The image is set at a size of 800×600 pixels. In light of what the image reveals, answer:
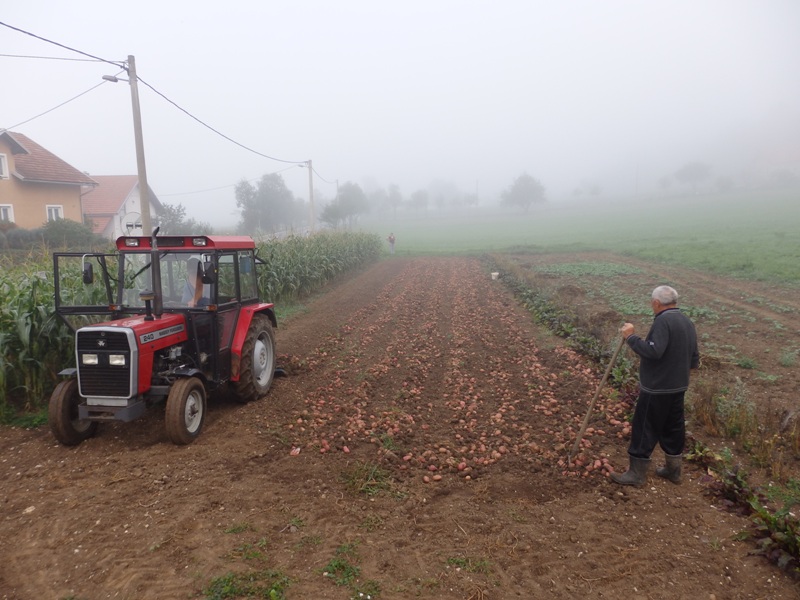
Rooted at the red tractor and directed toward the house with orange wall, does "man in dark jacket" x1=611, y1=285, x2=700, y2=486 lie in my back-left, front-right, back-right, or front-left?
back-right

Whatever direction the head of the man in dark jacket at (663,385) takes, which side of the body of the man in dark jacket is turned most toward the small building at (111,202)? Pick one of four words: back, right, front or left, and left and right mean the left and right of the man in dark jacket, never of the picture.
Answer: front

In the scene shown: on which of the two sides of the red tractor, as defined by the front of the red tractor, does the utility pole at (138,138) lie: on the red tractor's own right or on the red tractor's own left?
on the red tractor's own right

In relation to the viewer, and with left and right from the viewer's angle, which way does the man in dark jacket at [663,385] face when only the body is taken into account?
facing away from the viewer and to the left of the viewer

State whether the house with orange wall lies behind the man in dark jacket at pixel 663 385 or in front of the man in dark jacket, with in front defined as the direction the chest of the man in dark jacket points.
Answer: in front

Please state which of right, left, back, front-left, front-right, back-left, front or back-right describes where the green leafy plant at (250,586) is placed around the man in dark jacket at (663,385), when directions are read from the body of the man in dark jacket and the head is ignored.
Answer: left

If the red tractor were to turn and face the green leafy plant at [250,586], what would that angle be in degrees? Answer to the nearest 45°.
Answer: approximately 45° to its left

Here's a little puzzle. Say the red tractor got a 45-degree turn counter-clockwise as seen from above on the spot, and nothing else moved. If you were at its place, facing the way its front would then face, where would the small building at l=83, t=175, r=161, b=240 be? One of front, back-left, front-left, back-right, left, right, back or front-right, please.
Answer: back

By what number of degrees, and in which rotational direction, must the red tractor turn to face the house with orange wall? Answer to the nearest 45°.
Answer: approximately 135° to its right

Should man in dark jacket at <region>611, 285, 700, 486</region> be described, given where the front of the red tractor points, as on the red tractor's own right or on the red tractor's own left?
on the red tractor's own left

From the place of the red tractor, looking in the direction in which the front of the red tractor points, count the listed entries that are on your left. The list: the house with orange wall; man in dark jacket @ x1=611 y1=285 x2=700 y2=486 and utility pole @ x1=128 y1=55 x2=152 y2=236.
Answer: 1

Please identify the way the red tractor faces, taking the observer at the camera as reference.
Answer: facing the viewer and to the left of the viewer
